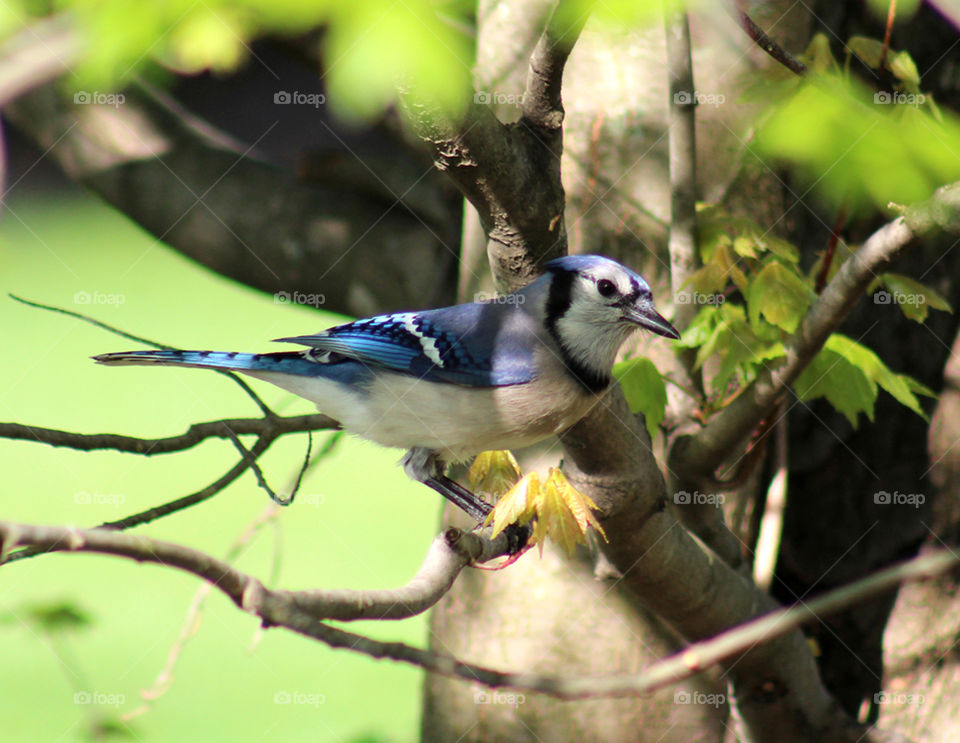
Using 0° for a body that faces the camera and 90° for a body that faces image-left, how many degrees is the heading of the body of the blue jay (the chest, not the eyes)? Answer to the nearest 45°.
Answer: approximately 270°
